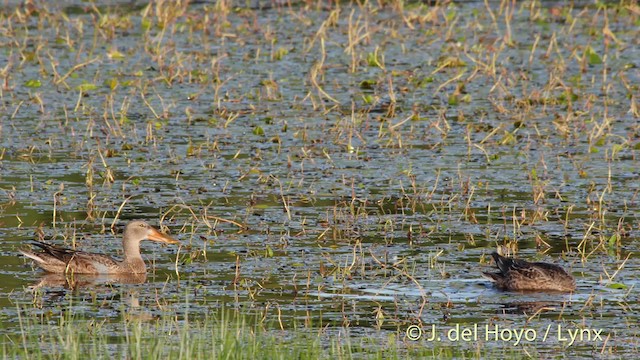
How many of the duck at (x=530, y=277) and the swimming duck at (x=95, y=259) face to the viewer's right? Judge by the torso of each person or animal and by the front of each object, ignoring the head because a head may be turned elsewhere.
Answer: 2

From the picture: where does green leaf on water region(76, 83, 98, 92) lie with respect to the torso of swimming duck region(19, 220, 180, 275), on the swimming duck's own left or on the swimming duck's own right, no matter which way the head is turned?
on the swimming duck's own left

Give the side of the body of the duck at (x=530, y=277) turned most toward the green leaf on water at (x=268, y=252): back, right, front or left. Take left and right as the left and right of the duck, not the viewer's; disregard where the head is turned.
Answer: back

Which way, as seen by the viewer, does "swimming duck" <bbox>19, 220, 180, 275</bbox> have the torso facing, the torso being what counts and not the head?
to the viewer's right

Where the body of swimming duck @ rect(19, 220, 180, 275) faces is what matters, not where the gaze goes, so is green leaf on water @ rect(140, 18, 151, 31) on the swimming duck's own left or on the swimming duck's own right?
on the swimming duck's own left

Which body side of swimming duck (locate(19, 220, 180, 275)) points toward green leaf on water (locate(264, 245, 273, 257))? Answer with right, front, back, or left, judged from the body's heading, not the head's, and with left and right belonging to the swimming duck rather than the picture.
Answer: front

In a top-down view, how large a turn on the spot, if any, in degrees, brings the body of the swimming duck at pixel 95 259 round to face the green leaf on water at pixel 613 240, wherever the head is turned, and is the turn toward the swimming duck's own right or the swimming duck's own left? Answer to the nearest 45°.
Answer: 0° — it already faces it

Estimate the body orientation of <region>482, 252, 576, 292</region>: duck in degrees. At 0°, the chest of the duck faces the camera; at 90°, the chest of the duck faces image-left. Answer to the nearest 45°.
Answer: approximately 270°
